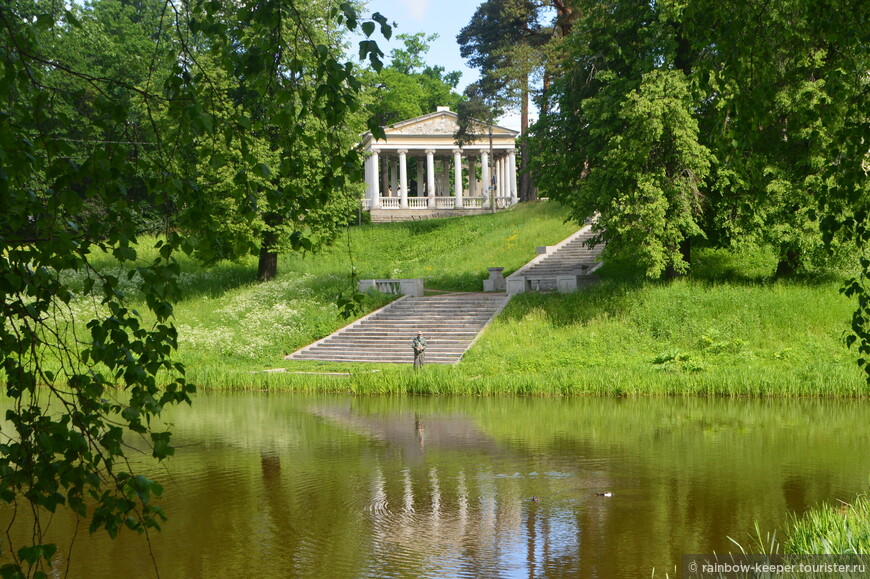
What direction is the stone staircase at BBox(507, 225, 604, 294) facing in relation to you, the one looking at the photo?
facing the viewer and to the left of the viewer

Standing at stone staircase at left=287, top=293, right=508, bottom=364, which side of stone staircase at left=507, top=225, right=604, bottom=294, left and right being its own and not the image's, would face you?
front

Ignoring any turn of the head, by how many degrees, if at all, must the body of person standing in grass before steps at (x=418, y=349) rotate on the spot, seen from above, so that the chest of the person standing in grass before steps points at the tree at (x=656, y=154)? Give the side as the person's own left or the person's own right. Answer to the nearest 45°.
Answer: approximately 90° to the person's own left

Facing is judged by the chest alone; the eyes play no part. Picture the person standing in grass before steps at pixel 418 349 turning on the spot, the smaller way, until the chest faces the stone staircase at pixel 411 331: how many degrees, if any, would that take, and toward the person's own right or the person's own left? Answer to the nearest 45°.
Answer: approximately 180°

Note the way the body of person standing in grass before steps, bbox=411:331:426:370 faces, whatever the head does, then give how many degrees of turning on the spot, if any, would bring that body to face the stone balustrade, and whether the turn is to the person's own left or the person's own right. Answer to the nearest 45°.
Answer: approximately 180°

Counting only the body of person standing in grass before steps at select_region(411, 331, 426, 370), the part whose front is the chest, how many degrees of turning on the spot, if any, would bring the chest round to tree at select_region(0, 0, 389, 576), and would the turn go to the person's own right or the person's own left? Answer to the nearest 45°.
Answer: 0° — they already face it

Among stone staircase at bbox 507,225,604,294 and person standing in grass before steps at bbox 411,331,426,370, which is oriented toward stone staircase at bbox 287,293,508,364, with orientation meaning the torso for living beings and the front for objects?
stone staircase at bbox 507,225,604,294

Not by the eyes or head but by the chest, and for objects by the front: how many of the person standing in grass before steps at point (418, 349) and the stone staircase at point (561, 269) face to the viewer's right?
0

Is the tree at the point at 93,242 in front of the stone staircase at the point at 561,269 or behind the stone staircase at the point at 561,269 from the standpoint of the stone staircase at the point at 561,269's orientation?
in front

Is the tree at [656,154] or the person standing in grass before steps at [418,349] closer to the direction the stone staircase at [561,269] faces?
the person standing in grass before steps

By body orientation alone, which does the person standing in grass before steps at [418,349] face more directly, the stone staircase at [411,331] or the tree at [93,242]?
the tree
